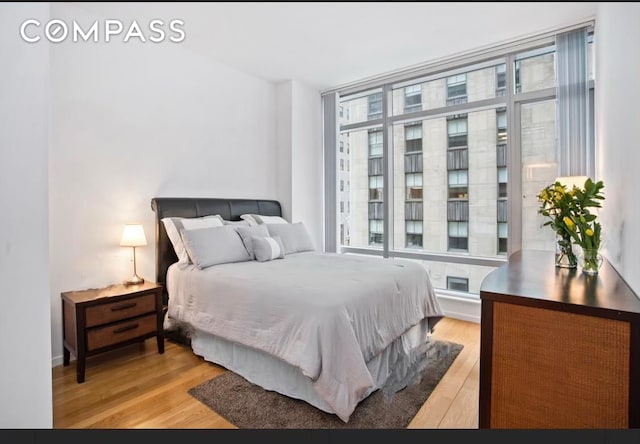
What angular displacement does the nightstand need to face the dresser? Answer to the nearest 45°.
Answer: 0° — it already faces it

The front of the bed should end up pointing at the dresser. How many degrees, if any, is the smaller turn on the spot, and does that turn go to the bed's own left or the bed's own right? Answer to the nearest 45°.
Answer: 0° — it already faces it

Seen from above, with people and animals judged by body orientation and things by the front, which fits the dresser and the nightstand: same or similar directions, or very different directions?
very different directions

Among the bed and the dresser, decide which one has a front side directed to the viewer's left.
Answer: the dresser

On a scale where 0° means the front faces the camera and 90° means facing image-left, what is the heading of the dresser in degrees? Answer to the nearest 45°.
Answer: approximately 90°

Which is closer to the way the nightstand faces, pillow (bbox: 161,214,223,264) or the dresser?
the dresser

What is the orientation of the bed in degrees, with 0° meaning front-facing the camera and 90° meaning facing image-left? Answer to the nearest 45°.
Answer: approximately 315°

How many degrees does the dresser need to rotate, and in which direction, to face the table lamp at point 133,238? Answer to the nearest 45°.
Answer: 0° — it already faces it

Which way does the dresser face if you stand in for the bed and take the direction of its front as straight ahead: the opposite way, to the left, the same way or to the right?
the opposite way

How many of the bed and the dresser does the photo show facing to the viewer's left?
1
